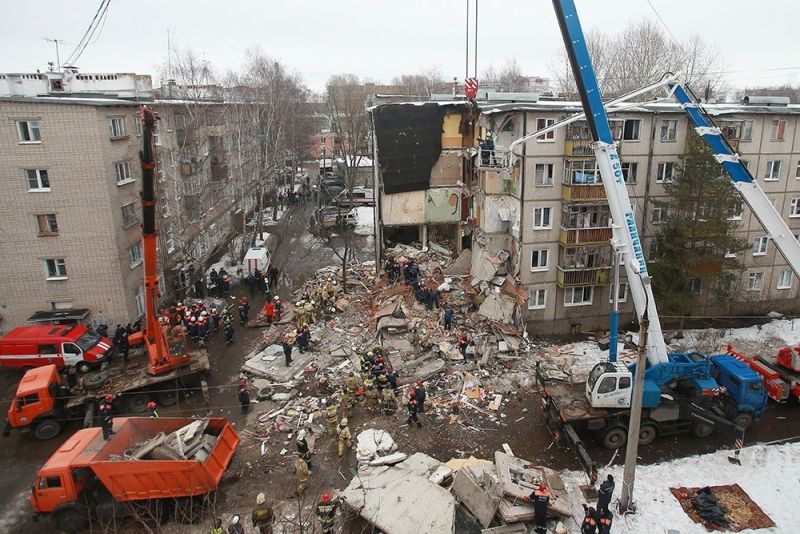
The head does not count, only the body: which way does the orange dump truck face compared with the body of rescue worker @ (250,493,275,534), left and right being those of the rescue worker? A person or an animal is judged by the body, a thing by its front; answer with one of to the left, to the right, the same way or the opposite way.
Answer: to the left

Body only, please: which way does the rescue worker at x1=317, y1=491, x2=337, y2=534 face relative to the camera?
away from the camera

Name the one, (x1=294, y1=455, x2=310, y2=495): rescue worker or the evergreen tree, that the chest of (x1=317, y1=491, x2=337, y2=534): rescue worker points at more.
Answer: the rescue worker

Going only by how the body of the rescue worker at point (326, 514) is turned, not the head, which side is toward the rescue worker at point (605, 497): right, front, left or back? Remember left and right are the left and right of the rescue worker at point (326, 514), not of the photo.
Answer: right

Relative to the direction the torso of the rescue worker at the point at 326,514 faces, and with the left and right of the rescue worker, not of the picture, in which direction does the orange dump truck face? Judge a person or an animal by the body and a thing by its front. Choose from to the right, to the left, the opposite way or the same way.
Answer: to the left

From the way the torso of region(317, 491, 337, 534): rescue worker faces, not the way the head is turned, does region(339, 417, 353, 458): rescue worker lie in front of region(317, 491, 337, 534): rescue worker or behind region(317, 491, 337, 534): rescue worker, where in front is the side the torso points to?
in front

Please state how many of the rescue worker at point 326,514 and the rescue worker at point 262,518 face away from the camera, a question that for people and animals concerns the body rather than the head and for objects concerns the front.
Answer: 2

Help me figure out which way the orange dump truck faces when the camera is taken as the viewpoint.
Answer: facing to the left of the viewer

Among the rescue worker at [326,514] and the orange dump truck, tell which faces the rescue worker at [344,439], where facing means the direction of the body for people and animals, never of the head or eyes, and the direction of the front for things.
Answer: the rescue worker at [326,514]

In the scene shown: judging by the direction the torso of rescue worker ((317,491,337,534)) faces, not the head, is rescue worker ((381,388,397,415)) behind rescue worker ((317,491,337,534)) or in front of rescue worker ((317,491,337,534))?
in front

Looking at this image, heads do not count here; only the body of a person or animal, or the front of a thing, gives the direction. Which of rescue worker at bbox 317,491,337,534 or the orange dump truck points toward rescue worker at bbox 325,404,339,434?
rescue worker at bbox 317,491,337,534

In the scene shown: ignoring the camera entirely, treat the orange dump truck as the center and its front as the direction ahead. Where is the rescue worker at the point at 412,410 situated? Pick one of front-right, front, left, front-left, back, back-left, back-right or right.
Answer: back

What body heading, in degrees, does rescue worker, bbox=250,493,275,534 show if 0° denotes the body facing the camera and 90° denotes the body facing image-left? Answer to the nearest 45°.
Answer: approximately 180°
